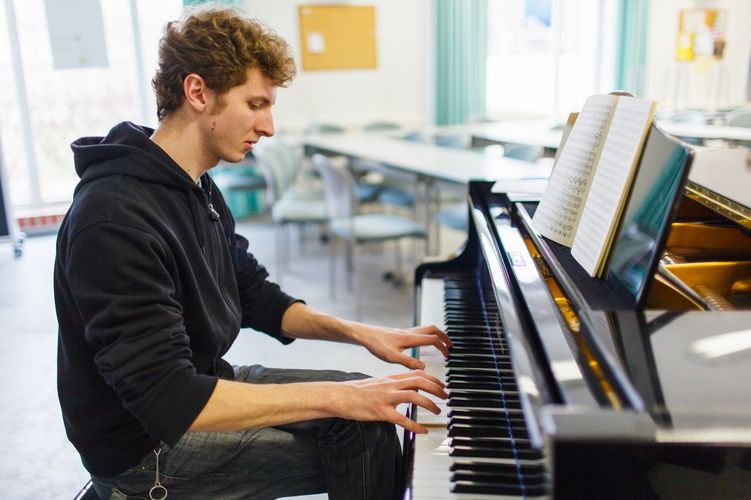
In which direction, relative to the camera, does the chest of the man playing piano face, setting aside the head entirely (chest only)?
to the viewer's right

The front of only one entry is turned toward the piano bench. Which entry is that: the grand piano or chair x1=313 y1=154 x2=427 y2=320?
the grand piano

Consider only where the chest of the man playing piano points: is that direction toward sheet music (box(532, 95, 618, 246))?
yes

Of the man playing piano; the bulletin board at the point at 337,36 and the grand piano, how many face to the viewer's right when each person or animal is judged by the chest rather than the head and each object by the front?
1

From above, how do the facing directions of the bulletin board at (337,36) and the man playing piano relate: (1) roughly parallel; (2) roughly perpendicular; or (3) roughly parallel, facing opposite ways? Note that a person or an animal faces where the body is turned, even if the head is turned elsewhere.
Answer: roughly perpendicular

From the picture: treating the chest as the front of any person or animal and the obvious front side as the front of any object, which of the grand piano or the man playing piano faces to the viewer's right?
the man playing piano

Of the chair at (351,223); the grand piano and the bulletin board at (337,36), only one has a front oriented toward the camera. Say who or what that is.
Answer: the bulletin board

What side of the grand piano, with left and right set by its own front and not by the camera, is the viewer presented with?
left

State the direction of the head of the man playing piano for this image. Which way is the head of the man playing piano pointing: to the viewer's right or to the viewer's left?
to the viewer's right

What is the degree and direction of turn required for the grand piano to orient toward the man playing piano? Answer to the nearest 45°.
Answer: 0° — it already faces them

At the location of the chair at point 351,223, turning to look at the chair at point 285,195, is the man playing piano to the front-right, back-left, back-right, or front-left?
back-left
